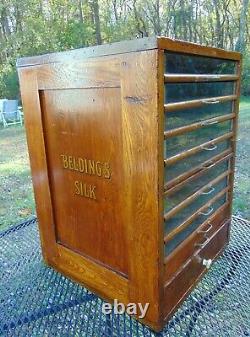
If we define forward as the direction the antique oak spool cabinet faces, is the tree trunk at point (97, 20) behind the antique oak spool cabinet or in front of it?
behind

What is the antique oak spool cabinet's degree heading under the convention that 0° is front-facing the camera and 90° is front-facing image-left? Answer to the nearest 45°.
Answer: approximately 315°
